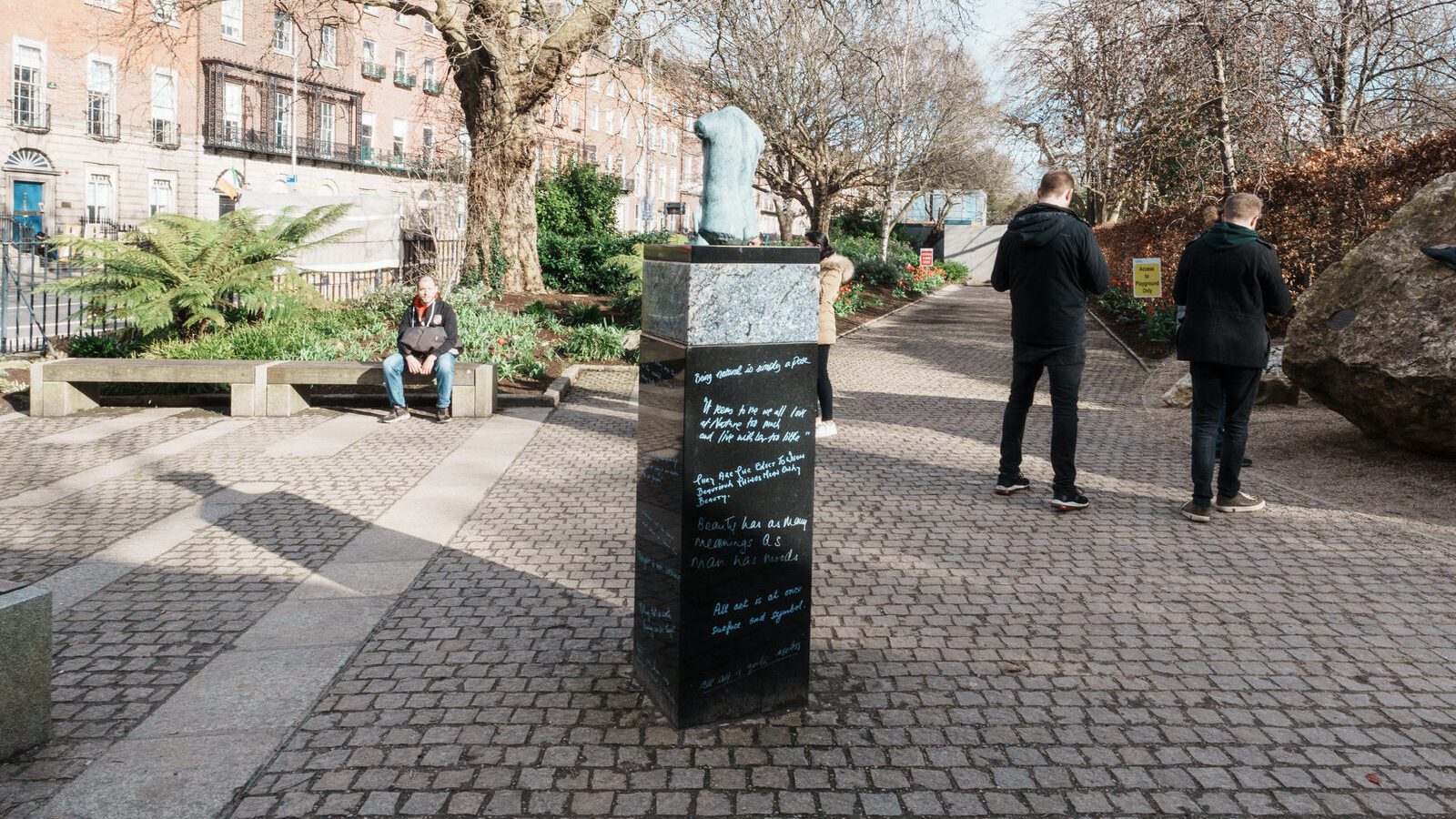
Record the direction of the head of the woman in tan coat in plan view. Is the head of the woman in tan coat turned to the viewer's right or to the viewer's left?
to the viewer's left

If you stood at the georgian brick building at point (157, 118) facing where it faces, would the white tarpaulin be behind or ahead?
ahead

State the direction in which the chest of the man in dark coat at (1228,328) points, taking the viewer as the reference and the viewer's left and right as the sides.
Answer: facing away from the viewer and to the right of the viewer

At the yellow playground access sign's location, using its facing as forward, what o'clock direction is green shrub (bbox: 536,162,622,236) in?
The green shrub is roughly at 4 o'clock from the yellow playground access sign.

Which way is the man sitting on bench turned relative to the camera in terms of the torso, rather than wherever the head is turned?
toward the camera

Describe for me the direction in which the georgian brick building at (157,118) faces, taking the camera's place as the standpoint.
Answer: facing the viewer and to the right of the viewer

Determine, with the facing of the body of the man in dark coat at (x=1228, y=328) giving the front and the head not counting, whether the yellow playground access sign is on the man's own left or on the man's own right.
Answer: on the man's own left

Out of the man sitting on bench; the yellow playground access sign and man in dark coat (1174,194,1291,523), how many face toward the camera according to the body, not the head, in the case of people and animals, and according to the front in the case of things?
2

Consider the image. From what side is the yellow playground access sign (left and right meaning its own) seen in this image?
front

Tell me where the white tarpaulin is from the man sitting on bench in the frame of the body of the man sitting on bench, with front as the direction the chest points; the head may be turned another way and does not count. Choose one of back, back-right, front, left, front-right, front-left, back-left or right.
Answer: back
